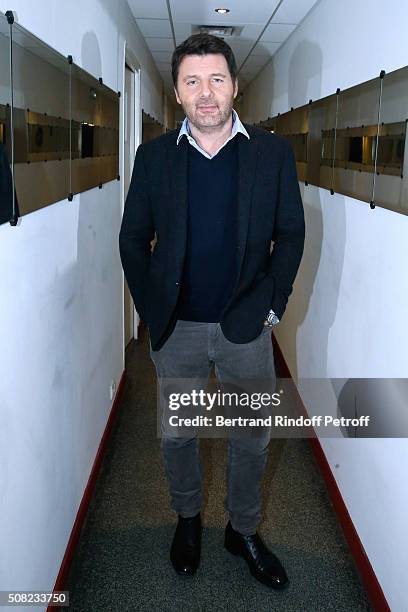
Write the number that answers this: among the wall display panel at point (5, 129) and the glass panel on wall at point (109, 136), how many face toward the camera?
0

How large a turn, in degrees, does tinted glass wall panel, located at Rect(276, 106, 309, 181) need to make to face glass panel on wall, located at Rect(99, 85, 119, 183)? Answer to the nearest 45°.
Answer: approximately 45° to its left

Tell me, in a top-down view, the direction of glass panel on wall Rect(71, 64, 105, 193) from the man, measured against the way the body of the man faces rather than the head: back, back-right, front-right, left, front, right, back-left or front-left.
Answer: back-right

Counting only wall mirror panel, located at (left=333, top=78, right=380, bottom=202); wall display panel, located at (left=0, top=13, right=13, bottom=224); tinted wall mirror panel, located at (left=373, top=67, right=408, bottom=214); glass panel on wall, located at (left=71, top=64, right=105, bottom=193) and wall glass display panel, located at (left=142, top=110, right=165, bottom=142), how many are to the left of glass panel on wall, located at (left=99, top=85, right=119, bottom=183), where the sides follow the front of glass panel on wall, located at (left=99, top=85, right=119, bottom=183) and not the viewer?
1

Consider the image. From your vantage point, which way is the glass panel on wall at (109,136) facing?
to the viewer's right

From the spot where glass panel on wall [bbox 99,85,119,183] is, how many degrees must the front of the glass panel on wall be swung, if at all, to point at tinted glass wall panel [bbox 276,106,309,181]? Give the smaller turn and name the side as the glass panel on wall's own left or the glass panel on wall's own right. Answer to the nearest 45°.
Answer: approximately 45° to the glass panel on wall's own left

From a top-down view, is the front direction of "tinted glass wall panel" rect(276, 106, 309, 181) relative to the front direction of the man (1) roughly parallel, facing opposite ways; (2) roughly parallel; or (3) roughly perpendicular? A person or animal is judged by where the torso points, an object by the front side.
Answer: roughly perpendicular

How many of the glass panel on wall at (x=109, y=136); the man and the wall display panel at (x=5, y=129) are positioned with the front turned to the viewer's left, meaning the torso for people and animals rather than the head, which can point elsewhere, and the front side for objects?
0

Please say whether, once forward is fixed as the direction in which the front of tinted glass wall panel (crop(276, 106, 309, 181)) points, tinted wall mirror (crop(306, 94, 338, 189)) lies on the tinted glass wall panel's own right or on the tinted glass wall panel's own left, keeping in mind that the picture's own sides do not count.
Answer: on the tinted glass wall panel's own left

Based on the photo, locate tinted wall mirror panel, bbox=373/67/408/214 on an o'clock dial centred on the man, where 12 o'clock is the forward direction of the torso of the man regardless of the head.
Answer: The tinted wall mirror panel is roughly at 9 o'clock from the man.

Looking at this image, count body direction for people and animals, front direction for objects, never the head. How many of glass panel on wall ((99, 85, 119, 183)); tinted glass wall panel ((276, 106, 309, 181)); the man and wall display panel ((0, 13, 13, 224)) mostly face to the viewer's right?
2

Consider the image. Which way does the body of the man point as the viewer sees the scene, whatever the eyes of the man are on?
toward the camera

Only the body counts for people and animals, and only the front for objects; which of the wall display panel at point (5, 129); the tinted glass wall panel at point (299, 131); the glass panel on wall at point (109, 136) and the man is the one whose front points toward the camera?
the man

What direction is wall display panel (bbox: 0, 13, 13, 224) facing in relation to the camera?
to the viewer's right

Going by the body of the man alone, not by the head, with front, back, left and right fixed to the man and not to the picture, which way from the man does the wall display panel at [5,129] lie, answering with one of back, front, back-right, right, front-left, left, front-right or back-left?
front-right

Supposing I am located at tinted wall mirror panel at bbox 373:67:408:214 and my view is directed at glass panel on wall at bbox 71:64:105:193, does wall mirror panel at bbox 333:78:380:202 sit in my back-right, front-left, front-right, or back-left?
front-right
